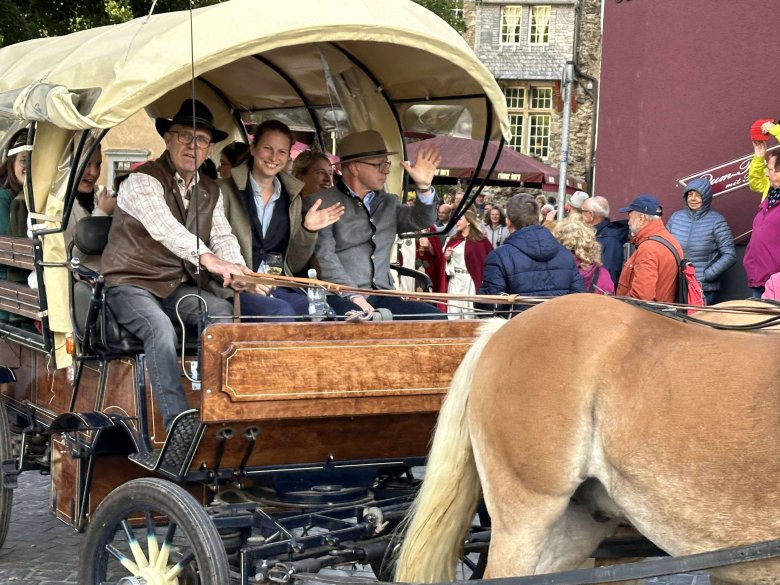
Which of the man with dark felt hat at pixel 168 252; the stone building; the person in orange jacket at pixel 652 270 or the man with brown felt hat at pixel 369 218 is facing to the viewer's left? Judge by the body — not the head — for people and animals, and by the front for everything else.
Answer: the person in orange jacket

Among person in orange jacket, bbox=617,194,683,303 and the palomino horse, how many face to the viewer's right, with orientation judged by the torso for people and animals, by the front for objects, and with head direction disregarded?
1

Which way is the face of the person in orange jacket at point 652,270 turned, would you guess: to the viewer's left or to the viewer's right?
to the viewer's left

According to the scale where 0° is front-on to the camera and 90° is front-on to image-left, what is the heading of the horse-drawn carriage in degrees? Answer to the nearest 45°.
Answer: approximately 315°

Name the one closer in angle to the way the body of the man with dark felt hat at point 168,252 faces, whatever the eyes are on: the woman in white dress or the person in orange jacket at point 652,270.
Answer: the person in orange jacket

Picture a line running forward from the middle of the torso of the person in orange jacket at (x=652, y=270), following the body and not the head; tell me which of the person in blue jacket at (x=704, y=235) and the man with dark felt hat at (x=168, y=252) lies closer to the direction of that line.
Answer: the man with dark felt hat

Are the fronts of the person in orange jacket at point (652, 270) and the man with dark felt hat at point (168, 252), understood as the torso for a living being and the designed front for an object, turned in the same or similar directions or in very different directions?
very different directions

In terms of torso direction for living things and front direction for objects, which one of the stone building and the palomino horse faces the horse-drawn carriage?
the stone building

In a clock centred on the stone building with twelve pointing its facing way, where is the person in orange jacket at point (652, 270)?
The person in orange jacket is roughly at 12 o'clock from the stone building.

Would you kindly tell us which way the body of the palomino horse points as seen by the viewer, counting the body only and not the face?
to the viewer's right

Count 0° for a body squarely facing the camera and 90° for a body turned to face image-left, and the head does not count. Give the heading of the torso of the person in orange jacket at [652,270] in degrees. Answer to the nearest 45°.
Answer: approximately 90°

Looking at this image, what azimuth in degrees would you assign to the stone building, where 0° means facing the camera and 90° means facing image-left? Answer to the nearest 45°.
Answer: approximately 0°
